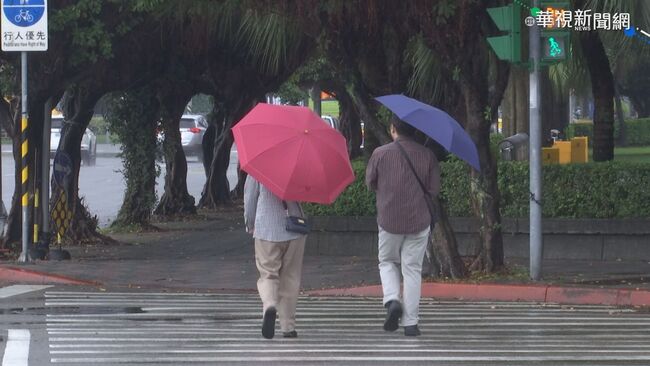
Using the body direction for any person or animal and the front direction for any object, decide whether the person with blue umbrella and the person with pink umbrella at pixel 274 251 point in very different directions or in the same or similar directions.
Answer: same or similar directions

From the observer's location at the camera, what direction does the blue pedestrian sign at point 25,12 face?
facing the viewer

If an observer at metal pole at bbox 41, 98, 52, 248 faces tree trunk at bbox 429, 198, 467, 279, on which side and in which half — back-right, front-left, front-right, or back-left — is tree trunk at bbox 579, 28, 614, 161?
front-left

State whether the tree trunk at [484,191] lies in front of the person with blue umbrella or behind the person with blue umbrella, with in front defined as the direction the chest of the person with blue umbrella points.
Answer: in front

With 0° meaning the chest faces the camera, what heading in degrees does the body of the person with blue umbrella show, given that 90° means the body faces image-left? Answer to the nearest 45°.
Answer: approximately 180°

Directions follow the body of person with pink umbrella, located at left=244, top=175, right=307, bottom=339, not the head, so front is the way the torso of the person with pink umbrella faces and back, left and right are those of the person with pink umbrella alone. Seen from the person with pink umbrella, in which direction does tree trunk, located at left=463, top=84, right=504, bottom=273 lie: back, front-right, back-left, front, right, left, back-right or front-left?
front-right

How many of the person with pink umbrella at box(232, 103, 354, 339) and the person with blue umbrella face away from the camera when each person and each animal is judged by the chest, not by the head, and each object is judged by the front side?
2

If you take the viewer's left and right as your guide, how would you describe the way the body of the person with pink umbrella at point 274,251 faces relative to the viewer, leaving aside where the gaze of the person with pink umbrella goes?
facing away from the viewer

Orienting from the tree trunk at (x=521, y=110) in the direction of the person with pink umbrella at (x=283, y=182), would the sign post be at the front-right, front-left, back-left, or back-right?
front-right

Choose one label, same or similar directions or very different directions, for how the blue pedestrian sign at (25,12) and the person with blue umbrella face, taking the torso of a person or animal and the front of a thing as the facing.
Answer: very different directions

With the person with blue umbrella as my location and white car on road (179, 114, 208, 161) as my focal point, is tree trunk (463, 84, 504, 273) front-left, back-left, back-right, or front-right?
front-right

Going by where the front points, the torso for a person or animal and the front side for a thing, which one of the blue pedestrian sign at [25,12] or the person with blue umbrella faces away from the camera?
the person with blue umbrella

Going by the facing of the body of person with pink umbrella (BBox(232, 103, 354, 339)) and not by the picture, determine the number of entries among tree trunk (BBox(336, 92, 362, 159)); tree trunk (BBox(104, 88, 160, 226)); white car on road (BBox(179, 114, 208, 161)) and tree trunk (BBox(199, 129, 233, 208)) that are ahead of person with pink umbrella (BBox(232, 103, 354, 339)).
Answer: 4

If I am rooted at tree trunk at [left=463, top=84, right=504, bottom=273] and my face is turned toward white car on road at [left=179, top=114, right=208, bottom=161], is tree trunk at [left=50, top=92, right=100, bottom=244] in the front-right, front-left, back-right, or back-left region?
front-left

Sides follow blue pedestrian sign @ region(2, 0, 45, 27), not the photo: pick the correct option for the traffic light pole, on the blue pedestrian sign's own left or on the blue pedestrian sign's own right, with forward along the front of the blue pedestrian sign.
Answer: on the blue pedestrian sign's own left

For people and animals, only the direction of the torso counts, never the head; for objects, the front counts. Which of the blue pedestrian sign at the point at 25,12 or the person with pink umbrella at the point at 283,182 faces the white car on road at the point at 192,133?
the person with pink umbrella

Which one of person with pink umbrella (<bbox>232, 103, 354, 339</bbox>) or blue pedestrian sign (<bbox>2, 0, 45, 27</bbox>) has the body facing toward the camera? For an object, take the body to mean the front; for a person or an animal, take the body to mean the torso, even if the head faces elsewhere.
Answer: the blue pedestrian sign

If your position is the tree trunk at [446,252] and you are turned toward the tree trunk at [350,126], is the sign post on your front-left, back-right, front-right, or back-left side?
front-left
